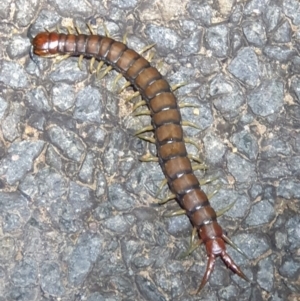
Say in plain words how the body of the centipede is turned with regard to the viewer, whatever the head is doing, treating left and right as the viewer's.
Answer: facing away from the viewer and to the left of the viewer
